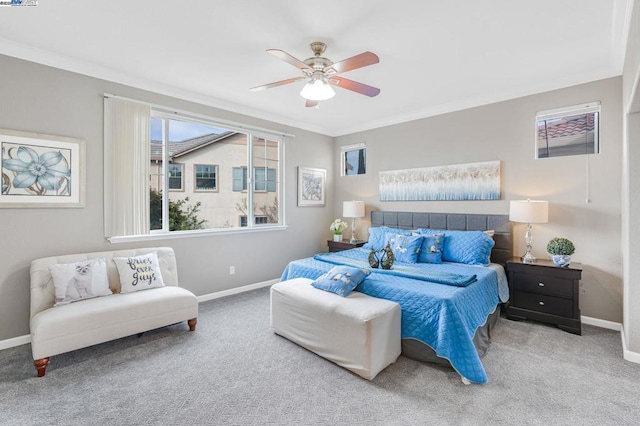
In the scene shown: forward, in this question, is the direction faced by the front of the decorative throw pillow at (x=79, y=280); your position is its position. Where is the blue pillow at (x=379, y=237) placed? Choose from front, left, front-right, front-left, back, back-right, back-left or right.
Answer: left

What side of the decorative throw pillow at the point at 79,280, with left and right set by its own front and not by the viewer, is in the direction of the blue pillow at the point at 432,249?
left

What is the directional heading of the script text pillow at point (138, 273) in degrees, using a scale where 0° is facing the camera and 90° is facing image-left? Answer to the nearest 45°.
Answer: approximately 0°

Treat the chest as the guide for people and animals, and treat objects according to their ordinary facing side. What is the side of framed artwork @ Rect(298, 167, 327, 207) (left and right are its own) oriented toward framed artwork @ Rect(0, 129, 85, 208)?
right

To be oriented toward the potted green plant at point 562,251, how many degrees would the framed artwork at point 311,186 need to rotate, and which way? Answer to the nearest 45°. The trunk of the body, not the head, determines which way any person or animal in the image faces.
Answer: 0° — it already faces it

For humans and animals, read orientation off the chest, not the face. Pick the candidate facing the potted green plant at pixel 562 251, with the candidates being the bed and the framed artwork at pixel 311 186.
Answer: the framed artwork

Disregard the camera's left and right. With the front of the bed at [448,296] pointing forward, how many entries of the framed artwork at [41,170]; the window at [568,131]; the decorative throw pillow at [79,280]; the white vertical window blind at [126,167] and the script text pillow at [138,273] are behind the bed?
1

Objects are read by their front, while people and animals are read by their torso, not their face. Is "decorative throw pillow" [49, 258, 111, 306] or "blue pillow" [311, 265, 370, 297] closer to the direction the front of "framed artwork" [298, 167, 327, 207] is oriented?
the blue pillow

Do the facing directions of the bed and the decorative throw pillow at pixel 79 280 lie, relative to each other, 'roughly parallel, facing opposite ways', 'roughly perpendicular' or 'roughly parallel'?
roughly perpendicular

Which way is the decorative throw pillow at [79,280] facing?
toward the camera

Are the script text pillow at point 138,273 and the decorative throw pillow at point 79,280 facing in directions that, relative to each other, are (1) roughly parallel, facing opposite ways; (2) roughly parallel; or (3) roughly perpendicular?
roughly parallel

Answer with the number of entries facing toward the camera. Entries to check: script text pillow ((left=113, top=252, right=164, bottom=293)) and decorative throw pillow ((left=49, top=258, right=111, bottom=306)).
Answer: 2

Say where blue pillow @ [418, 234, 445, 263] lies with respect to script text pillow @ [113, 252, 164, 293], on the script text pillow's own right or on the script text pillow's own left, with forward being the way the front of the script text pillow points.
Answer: on the script text pillow's own left

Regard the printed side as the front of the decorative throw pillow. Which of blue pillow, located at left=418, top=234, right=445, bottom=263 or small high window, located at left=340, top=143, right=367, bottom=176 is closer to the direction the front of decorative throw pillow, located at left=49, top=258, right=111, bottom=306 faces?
the blue pillow

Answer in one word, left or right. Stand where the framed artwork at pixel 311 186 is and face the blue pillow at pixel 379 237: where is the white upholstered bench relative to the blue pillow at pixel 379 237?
right

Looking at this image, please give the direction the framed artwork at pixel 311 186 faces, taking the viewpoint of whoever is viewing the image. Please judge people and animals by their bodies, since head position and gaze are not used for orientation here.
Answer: facing the viewer and to the right of the viewer
